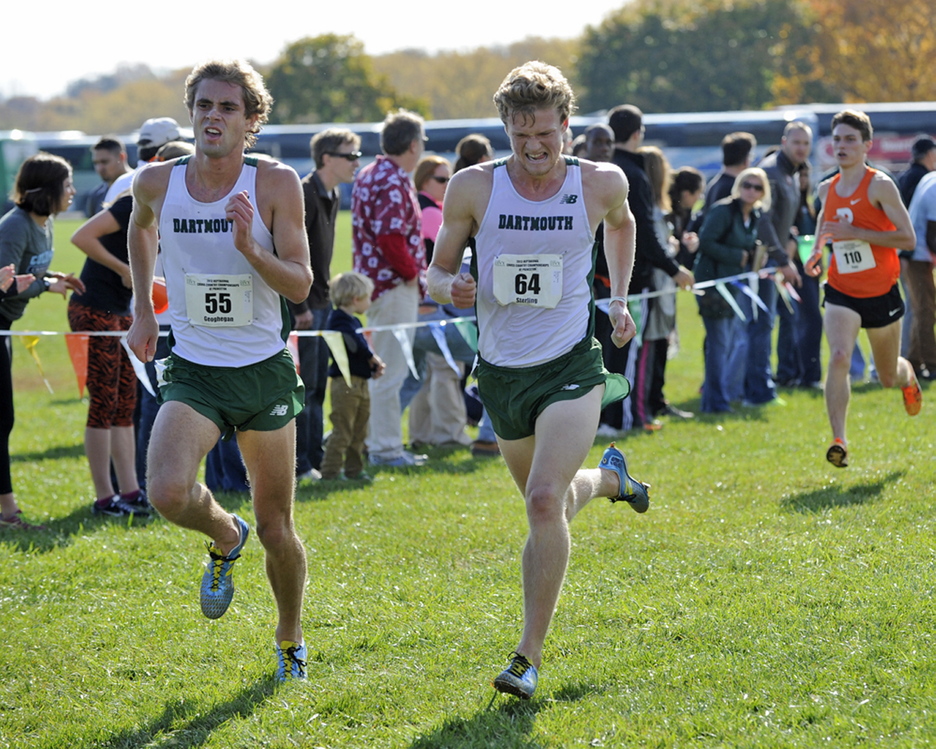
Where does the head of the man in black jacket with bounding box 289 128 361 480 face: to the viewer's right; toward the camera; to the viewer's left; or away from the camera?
to the viewer's right

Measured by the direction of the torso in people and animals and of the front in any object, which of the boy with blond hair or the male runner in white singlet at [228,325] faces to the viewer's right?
the boy with blond hair

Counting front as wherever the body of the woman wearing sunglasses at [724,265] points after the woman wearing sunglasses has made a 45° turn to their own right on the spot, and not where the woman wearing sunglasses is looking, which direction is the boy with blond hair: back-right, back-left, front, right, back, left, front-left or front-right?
front-right

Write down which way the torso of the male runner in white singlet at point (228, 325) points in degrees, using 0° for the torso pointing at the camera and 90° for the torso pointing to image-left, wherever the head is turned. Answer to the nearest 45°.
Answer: approximately 0°

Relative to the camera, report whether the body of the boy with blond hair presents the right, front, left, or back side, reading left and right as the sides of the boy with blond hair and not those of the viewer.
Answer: right

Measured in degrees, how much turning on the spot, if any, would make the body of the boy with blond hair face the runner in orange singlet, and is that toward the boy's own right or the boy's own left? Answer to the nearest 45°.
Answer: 0° — they already face them

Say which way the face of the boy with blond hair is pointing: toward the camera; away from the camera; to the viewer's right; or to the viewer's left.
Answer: to the viewer's right

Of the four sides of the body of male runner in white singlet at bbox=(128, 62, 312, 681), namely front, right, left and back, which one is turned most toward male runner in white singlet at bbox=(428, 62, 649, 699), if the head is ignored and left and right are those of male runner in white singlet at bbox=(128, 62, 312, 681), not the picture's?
left

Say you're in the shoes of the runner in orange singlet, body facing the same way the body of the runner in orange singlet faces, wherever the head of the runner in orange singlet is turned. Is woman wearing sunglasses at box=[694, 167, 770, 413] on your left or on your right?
on your right
